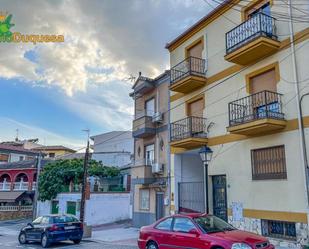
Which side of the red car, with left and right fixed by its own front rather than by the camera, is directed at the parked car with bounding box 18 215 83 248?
back

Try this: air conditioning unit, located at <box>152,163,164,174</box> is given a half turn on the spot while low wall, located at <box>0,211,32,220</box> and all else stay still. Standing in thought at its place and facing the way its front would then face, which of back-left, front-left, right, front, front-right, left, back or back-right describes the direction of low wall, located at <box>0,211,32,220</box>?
left

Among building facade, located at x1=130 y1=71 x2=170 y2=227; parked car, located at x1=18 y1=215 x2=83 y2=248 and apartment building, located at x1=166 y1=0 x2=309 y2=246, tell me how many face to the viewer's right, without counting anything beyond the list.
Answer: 0

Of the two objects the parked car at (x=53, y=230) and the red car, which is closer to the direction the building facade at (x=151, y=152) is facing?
the parked car

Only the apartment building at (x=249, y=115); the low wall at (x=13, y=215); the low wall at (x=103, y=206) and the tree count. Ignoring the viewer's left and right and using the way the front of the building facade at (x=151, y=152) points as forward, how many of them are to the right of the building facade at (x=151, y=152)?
3

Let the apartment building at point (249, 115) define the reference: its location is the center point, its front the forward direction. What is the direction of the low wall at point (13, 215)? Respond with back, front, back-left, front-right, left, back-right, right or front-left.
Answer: right

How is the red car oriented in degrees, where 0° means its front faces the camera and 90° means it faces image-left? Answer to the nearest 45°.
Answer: approximately 315°

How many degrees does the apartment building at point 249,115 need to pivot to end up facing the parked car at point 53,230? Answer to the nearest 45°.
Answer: approximately 45° to its right

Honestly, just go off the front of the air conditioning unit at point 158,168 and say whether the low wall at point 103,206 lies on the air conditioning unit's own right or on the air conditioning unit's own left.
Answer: on the air conditioning unit's own right

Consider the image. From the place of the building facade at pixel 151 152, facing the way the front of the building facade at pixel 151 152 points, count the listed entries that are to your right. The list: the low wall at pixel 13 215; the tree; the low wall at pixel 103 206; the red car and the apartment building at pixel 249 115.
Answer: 3

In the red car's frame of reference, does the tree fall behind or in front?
behind

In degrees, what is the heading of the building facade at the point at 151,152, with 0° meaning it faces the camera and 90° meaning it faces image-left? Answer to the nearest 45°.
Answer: approximately 45°

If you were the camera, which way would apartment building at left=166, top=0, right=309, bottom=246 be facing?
facing the viewer and to the left of the viewer

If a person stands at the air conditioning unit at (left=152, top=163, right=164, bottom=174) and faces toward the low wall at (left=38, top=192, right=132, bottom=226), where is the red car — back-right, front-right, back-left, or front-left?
back-left

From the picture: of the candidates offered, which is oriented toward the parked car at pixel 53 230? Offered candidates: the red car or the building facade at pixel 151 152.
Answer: the building facade

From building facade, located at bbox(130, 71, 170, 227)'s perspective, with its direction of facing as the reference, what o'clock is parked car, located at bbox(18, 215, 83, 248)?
The parked car is roughly at 12 o'clock from the building facade.
